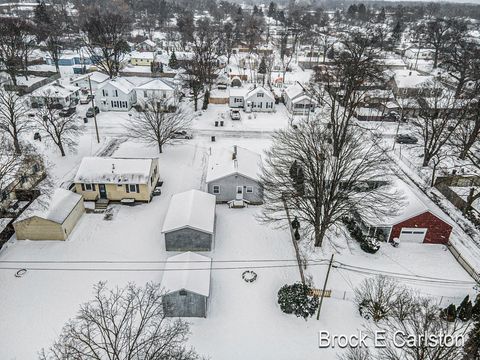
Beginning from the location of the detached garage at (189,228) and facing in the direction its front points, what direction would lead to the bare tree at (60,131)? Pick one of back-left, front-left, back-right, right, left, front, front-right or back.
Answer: front-left

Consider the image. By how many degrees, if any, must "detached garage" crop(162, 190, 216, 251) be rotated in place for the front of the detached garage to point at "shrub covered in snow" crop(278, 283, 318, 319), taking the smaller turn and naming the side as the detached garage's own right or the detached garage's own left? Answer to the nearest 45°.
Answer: approximately 135° to the detached garage's own right

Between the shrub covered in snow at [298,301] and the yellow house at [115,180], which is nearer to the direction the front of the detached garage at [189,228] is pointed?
the yellow house

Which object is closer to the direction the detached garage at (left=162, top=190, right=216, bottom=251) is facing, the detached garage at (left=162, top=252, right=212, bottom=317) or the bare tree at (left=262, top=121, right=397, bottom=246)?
the bare tree

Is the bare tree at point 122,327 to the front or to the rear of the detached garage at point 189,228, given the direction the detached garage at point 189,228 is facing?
to the rear
